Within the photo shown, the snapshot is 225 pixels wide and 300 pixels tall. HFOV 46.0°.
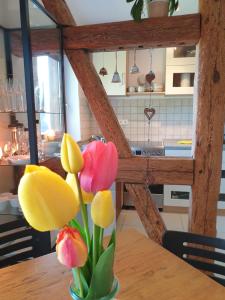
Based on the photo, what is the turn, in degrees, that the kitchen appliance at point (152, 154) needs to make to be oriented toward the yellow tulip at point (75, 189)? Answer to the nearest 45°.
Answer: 0° — it already faces it

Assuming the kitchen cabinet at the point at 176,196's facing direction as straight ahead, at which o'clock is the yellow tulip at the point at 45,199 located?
The yellow tulip is roughly at 12 o'clock from the kitchen cabinet.

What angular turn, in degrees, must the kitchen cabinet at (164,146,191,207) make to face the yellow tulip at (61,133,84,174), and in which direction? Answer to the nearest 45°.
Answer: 0° — it already faces it

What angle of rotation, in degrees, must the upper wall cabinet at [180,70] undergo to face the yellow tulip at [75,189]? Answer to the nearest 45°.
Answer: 0° — it already faces it

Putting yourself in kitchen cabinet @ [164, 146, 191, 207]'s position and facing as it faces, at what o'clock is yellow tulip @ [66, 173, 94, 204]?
The yellow tulip is roughly at 12 o'clock from the kitchen cabinet.

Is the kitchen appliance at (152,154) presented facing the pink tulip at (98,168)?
yes

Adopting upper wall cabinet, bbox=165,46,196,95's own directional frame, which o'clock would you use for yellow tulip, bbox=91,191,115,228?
The yellow tulip is roughly at 12 o'clock from the upper wall cabinet.

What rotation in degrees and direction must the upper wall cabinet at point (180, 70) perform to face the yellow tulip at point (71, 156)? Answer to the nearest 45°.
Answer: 0° — it already faces it
